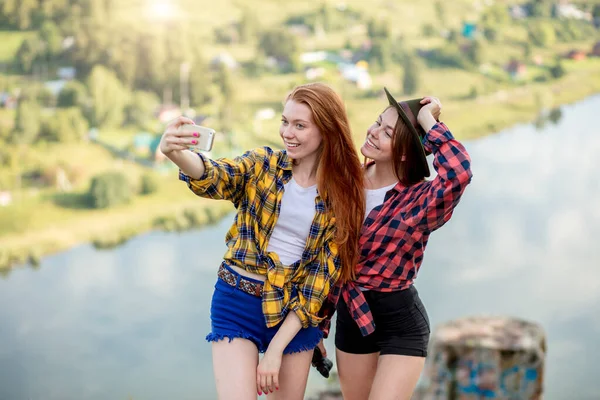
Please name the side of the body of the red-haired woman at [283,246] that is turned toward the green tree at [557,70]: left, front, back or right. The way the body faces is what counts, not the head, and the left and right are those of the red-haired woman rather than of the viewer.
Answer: back

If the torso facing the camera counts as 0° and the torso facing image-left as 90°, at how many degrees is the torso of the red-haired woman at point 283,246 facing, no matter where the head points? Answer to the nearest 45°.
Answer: approximately 0°

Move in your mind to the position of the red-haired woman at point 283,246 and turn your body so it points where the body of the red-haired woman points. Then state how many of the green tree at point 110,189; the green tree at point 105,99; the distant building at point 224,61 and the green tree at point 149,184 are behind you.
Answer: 4

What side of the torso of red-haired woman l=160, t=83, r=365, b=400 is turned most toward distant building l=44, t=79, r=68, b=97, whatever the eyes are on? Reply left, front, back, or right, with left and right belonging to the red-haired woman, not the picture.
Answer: back

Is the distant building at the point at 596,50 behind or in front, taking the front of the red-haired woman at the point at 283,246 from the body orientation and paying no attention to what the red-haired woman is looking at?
behind

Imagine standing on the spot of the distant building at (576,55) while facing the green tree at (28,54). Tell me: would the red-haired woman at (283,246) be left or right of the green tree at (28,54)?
left

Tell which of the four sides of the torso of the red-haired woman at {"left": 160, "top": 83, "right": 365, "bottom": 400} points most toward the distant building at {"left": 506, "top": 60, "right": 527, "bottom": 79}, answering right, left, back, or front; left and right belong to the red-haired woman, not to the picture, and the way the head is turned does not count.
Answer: back

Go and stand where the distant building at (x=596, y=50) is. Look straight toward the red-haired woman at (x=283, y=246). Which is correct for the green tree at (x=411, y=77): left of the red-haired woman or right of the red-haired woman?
right

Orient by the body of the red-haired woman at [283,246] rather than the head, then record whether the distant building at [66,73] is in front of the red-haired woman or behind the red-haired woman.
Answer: behind

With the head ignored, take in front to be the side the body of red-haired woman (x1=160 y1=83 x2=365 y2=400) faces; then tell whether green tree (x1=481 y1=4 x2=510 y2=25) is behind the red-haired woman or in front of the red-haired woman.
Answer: behind

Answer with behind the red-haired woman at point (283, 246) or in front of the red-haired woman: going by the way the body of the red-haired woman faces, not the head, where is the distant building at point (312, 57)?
behind

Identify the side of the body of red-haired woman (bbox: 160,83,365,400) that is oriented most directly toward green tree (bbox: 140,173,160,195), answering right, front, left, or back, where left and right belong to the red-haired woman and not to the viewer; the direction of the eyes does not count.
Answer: back

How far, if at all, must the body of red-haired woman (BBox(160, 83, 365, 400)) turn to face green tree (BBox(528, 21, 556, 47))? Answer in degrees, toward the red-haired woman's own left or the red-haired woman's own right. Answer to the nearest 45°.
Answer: approximately 180°

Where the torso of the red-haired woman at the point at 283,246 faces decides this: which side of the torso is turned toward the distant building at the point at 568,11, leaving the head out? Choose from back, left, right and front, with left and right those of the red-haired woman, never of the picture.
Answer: back

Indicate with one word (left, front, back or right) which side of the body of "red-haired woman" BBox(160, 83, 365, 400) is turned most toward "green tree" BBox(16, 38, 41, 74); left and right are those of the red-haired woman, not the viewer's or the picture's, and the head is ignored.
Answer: back
